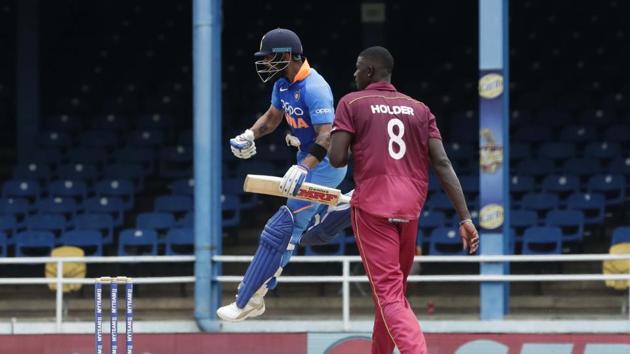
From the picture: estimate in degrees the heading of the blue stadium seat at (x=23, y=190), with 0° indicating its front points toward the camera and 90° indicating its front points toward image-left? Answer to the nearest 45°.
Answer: approximately 0°

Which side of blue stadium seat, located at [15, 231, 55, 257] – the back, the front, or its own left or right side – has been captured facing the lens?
front

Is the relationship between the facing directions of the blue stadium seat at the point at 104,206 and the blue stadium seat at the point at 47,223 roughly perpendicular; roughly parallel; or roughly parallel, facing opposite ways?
roughly parallel

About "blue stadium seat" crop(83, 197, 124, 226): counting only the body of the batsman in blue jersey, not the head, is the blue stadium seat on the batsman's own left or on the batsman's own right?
on the batsman's own right

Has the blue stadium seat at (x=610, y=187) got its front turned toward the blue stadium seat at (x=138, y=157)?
no

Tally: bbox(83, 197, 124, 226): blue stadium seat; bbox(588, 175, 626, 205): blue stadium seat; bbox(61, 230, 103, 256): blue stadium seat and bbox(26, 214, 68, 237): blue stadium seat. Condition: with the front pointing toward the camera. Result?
4

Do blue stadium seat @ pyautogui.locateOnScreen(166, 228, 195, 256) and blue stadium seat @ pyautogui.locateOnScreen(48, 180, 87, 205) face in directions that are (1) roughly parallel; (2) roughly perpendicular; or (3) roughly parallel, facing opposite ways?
roughly parallel

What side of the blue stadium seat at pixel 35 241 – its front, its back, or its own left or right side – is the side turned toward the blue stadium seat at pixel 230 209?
left

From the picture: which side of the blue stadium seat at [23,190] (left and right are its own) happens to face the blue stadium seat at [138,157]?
left

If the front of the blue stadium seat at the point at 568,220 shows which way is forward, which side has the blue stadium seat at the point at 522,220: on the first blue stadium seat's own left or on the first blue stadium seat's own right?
on the first blue stadium seat's own right

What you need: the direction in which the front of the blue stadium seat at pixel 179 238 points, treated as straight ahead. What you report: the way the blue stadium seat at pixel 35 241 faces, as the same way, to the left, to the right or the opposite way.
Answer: the same way

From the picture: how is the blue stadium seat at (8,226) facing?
toward the camera

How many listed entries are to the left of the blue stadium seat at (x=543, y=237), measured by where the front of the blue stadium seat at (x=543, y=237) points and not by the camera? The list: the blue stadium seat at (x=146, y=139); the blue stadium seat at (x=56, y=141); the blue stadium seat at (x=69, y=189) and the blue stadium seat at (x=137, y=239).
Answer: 0

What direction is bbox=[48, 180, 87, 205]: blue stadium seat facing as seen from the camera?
toward the camera

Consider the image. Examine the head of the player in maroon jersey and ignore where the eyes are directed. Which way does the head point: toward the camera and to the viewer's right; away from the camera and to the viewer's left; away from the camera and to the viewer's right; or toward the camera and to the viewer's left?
away from the camera and to the viewer's left

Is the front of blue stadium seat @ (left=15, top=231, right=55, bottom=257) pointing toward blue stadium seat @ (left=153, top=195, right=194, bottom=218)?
no

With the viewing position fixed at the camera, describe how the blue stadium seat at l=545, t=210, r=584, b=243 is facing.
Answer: facing the viewer

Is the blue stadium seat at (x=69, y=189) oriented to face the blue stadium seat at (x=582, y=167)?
no

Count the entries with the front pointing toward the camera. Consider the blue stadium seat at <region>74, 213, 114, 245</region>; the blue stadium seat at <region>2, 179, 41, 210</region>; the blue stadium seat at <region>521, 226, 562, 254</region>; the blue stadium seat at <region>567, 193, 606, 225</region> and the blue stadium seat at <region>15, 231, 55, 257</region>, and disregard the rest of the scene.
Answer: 5
